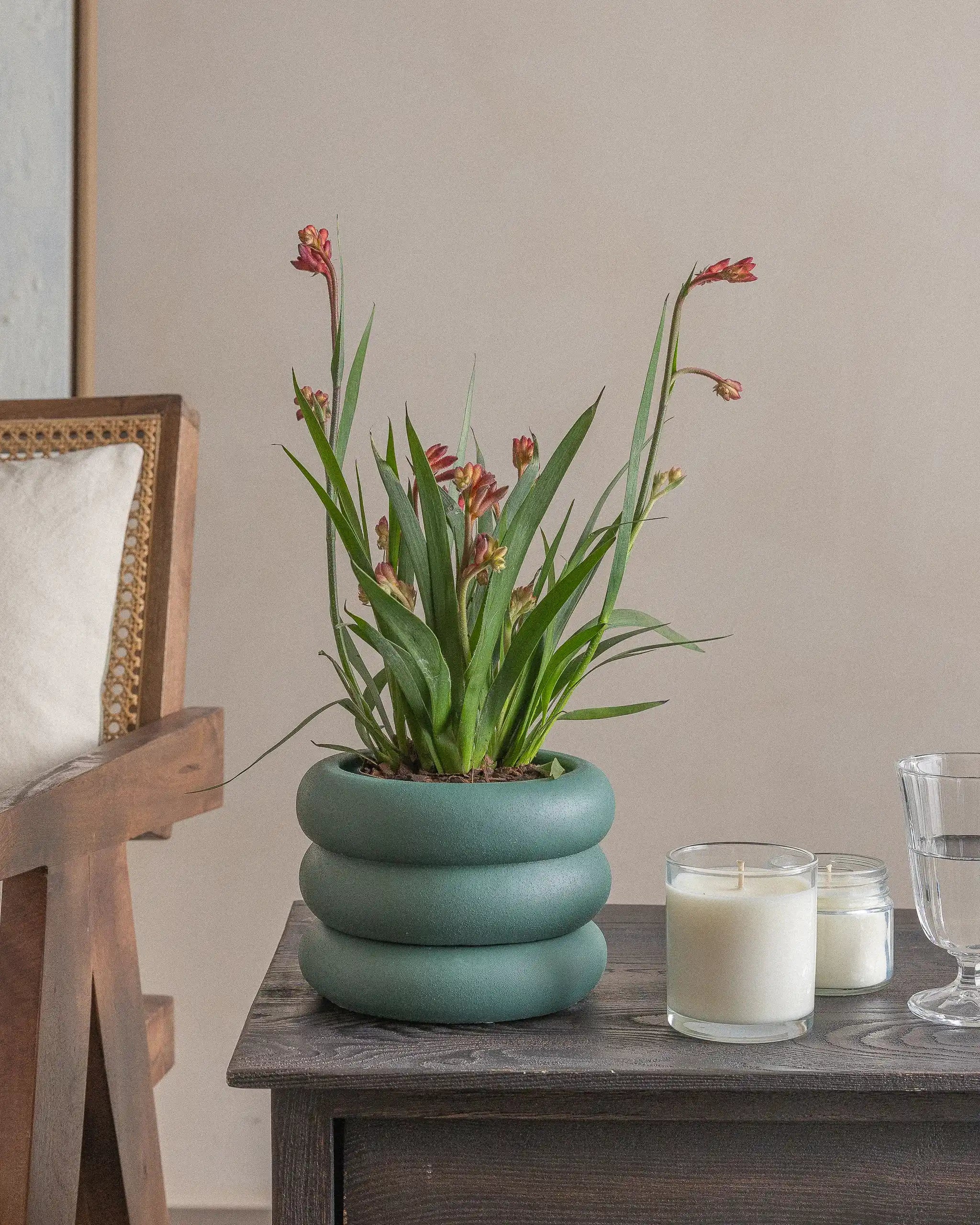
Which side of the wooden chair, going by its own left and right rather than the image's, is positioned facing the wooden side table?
left

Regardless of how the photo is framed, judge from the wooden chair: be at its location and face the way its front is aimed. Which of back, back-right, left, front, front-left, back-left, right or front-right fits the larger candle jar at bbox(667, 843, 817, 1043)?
left

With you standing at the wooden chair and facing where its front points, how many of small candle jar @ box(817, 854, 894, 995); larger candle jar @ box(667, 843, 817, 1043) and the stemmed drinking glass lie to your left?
3

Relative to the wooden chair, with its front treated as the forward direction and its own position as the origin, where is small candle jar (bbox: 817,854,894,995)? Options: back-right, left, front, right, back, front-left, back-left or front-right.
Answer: left

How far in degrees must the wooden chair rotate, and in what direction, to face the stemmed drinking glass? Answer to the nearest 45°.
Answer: approximately 90° to its left
